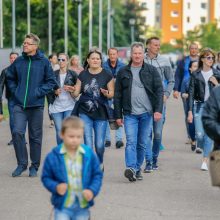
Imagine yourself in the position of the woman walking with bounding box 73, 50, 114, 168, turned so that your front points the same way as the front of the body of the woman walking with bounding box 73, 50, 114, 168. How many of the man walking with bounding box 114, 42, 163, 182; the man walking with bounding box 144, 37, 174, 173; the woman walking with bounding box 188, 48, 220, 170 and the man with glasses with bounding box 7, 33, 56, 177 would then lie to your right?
1

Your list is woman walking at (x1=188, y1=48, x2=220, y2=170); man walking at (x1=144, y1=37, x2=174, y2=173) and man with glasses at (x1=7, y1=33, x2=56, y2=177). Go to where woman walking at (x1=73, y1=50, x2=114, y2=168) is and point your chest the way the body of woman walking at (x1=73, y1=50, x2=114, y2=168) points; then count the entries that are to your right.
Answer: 1

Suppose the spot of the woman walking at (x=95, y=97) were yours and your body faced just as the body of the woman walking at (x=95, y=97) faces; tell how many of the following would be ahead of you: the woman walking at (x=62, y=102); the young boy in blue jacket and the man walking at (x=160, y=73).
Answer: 1

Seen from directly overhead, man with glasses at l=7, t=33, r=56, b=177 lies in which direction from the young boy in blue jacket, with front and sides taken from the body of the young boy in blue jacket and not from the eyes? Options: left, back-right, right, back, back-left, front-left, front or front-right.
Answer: back

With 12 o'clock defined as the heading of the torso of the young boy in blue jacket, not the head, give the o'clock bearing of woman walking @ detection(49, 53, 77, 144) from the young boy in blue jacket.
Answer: The woman walking is roughly at 6 o'clock from the young boy in blue jacket.

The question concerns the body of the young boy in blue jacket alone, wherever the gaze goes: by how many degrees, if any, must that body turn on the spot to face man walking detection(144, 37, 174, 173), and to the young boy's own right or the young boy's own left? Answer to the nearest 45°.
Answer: approximately 180°

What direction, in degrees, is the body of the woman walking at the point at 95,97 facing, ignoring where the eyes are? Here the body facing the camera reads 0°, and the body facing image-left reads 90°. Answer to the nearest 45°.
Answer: approximately 0°
